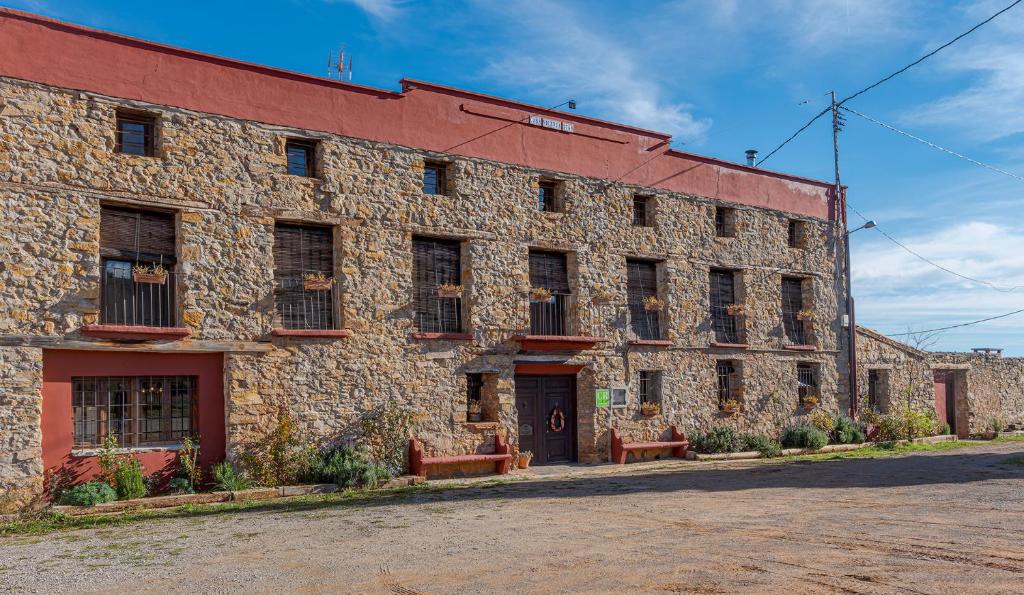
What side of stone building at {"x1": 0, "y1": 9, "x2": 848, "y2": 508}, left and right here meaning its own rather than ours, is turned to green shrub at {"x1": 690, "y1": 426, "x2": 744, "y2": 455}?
left

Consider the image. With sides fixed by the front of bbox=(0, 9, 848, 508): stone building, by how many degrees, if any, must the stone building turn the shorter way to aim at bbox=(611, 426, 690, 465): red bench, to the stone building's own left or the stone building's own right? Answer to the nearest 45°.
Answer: approximately 90° to the stone building's own left

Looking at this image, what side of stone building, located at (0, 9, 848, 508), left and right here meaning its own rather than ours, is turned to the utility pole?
left

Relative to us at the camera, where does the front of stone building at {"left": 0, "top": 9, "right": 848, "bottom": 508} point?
facing the viewer and to the right of the viewer

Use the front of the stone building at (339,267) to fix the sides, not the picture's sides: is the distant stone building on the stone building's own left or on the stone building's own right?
on the stone building's own left

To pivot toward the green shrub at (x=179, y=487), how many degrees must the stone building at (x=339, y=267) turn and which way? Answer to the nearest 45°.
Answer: approximately 90° to its right

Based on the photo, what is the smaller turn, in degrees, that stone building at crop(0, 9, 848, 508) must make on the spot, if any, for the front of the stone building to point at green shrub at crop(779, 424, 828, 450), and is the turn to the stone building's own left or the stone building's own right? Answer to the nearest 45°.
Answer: approximately 90° to the stone building's own left
